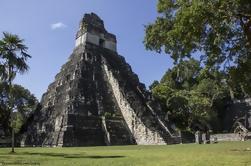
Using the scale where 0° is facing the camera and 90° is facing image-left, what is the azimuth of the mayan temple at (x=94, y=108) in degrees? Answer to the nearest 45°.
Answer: approximately 315°
